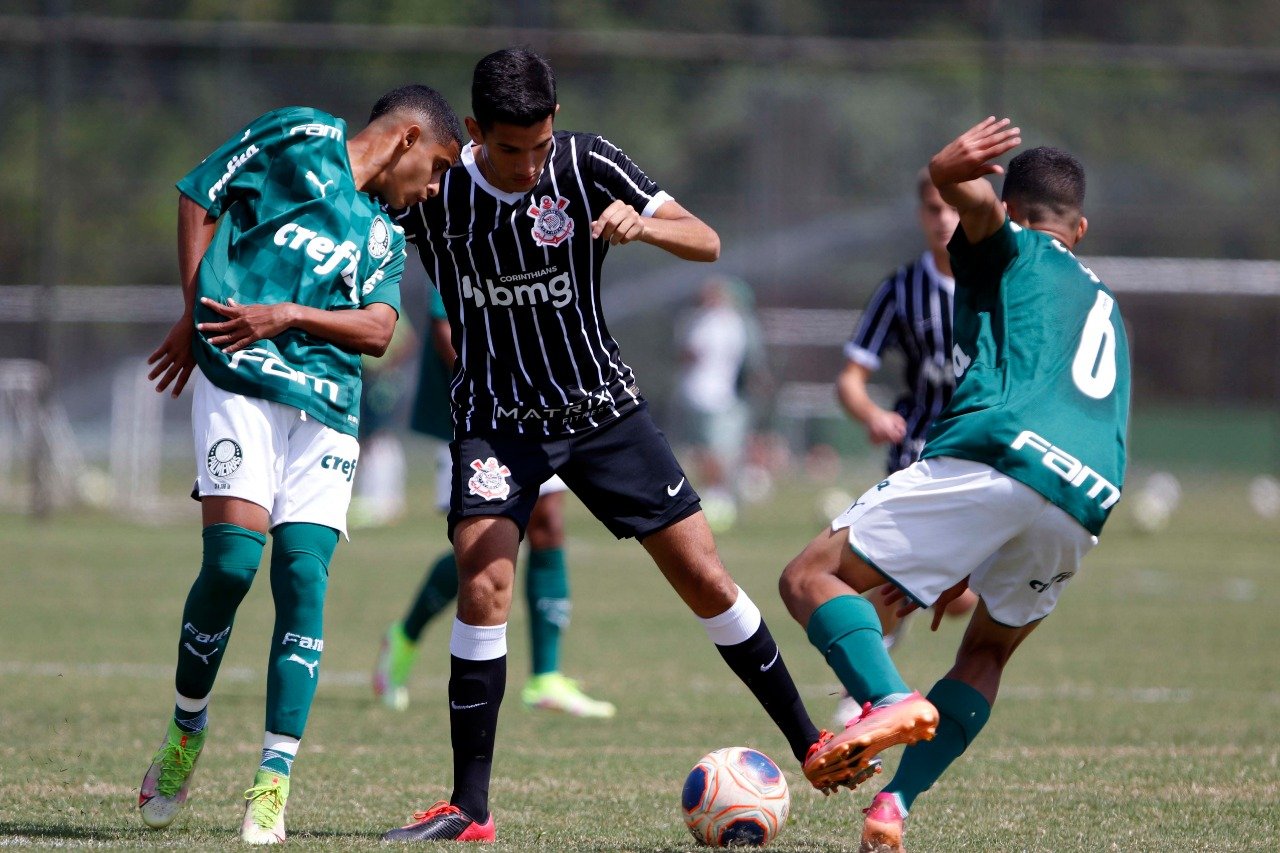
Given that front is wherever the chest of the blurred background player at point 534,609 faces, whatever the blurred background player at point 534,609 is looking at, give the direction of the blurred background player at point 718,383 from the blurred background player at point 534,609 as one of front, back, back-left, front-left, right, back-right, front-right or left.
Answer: left

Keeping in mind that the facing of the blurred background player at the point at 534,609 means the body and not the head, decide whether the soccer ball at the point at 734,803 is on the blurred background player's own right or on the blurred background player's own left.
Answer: on the blurred background player's own right

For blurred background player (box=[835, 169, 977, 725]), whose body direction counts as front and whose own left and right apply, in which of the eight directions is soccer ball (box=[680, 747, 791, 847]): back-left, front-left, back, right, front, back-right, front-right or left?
front-right

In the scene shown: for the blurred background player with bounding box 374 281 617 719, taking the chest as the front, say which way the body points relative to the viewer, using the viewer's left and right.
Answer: facing to the right of the viewer

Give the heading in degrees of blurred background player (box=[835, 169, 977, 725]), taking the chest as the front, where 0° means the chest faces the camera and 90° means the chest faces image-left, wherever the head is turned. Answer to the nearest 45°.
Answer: approximately 315°

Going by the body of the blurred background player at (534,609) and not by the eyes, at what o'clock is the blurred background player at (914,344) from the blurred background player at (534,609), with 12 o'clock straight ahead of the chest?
the blurred background player at (914,344) is roughly at 12 o'clock from the blurred background player at (534,609).
